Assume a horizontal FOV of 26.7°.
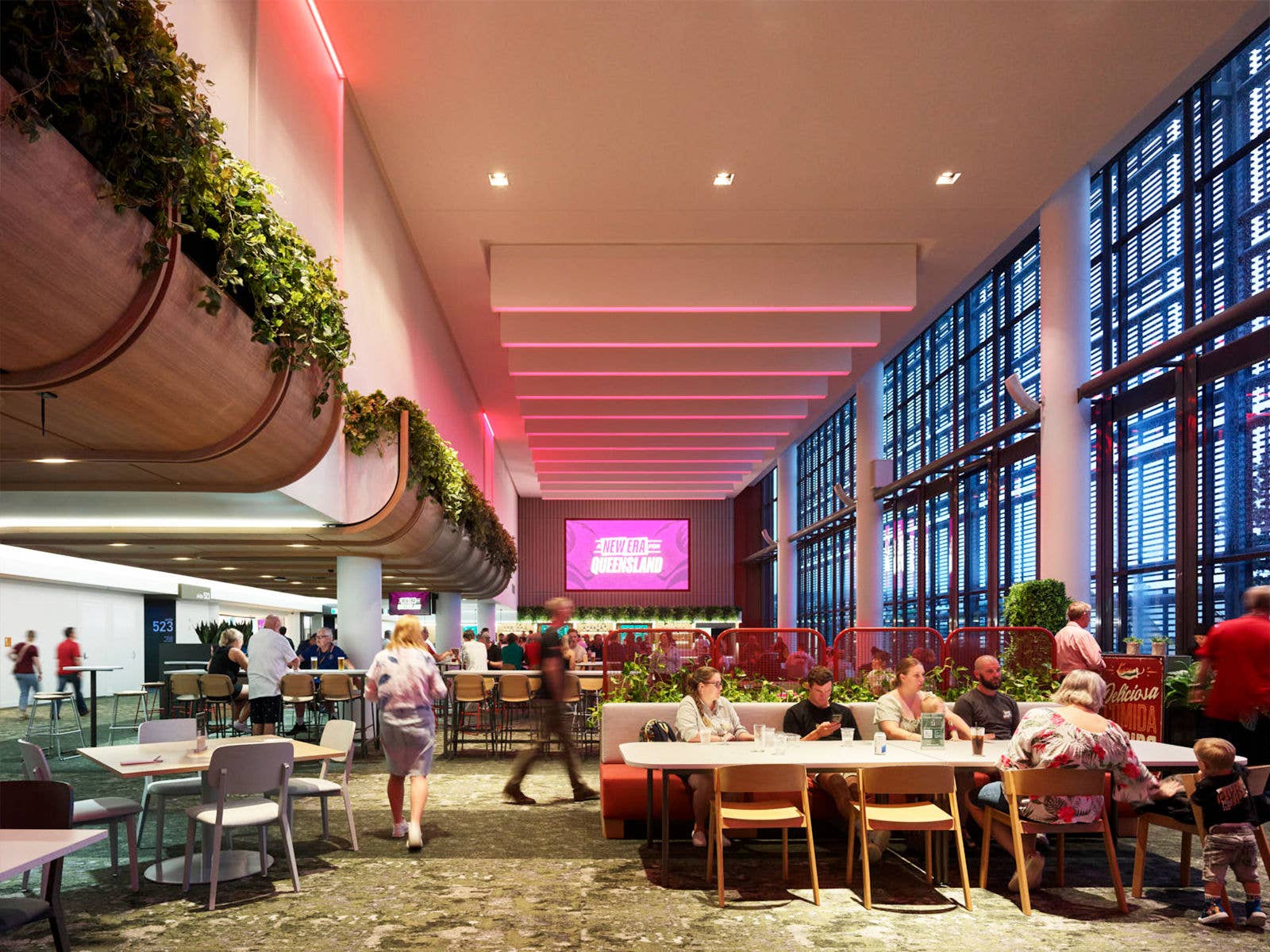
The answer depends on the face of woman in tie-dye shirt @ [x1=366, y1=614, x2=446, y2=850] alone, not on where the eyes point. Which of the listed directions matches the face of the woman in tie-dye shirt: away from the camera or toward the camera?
away from the camera

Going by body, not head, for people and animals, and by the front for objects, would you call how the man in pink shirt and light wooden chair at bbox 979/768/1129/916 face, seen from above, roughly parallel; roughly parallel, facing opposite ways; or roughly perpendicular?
roughly perpendicular

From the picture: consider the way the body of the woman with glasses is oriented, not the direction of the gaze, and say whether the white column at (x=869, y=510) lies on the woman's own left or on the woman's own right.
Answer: on the woman's own left

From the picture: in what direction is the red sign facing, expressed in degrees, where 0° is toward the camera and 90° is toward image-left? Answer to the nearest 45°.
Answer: approximately 0°

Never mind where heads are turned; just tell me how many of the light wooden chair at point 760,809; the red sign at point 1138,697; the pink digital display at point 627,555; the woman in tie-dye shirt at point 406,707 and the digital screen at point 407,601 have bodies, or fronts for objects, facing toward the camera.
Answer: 3

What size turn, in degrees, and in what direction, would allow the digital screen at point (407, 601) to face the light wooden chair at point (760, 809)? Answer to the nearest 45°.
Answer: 0° — it already faces it

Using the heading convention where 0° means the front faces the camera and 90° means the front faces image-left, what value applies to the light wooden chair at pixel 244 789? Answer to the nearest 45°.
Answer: approximately 135°

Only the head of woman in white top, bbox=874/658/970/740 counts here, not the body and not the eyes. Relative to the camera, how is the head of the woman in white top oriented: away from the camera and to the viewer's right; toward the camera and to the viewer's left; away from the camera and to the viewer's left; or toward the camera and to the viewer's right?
toward the camera and to the viewer's right

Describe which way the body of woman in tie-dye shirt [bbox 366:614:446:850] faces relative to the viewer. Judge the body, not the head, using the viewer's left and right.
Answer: facing away from the viewer

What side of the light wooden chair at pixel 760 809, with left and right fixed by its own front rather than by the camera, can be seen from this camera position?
back
